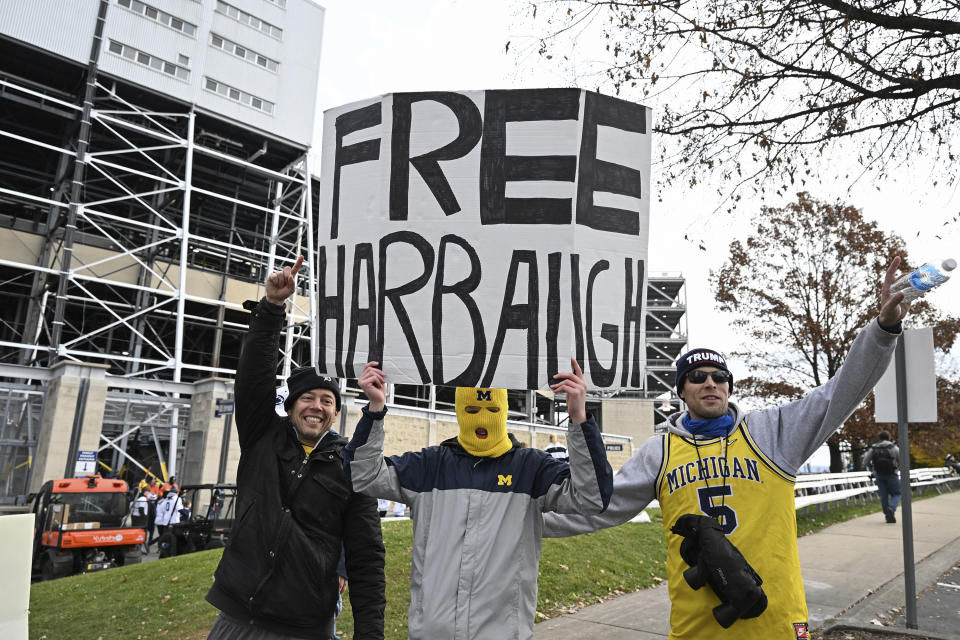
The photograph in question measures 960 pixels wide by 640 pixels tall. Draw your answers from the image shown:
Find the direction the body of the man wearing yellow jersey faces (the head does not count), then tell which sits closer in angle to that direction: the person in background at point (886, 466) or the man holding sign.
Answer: the man holding sign

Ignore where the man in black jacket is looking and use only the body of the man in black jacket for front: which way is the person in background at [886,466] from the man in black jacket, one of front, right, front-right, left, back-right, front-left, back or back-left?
back-left

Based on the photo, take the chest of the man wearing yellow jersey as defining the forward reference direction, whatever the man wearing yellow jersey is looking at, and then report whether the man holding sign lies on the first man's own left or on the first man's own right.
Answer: on the first man's own right

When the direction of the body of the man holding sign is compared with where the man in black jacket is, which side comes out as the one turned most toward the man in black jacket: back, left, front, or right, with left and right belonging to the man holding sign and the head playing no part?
right

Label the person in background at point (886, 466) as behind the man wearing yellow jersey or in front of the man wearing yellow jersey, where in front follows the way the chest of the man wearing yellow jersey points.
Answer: behind

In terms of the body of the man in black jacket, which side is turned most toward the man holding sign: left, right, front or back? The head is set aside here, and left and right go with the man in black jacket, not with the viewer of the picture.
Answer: left
